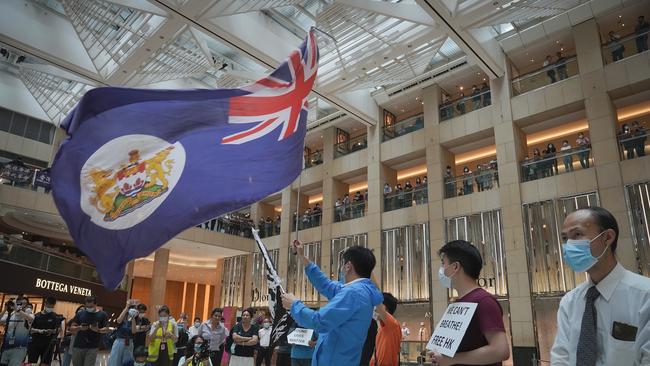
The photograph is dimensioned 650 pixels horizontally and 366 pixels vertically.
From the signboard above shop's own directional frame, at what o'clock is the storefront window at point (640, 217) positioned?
The storefront window is roughly at 12 o'clock from the signboard above shop.

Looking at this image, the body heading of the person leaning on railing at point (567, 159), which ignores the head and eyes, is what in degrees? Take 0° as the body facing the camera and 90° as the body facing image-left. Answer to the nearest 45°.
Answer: approximately 45°

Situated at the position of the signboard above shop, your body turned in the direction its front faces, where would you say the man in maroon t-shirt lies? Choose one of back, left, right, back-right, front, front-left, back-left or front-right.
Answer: front-right

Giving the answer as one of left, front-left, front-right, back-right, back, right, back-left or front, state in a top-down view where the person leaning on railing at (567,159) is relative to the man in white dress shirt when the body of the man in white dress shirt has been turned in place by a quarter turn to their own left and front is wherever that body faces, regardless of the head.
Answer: back-left

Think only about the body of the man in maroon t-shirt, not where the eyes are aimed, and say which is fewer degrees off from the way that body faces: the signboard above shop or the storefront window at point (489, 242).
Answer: the signboard above shop

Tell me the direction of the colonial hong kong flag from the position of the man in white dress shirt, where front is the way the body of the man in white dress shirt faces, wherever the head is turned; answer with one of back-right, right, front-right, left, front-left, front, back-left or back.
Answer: front-right

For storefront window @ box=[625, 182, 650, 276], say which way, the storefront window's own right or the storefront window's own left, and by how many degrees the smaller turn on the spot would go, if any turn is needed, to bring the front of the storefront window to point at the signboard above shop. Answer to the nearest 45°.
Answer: approximately 45° to the storefront window's own right

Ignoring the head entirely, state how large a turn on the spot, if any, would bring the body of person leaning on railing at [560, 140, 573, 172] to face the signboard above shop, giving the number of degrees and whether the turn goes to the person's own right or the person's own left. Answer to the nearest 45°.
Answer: approximately 45° to the person's own right

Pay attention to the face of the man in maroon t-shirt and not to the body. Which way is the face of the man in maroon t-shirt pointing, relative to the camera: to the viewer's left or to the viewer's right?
to the viewer's left

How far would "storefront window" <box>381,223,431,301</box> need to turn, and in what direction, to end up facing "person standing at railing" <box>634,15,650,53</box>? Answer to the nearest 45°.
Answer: approximately 90° to its left
